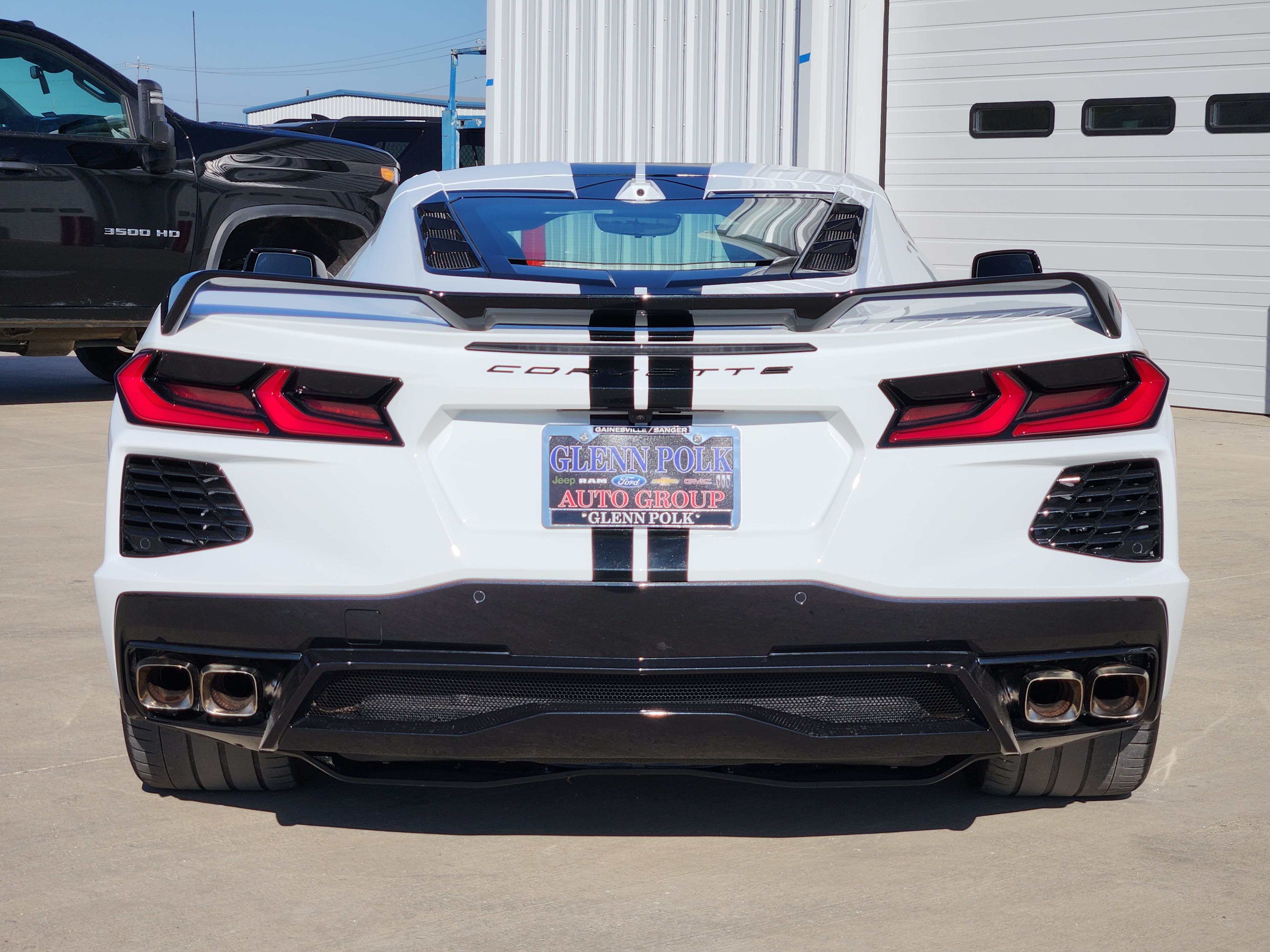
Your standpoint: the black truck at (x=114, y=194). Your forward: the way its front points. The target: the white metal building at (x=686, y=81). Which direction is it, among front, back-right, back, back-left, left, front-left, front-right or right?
front-left

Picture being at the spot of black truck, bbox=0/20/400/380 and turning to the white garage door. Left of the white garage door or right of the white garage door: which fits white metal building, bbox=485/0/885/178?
left

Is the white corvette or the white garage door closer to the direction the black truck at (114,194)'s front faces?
the white garage door

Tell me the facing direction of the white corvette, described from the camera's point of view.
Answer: facing away from the viewer

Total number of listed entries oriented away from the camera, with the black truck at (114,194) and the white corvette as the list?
1

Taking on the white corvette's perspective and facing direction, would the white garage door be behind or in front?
in front

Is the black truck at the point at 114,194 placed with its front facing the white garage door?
yes

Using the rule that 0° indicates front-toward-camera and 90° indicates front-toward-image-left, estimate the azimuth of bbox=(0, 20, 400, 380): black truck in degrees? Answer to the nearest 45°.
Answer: approximately 270°

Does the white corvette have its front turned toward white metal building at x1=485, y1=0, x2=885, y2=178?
yes

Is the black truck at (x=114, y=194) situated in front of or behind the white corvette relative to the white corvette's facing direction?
in front

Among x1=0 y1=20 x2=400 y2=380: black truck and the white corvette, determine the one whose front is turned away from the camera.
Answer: the white corvette

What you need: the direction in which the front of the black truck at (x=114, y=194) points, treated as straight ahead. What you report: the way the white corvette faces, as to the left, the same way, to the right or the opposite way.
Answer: to the left

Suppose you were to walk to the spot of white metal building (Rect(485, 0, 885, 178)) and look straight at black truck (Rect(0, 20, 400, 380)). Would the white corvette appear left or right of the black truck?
left

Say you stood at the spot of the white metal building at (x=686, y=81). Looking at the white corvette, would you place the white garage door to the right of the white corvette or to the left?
left
